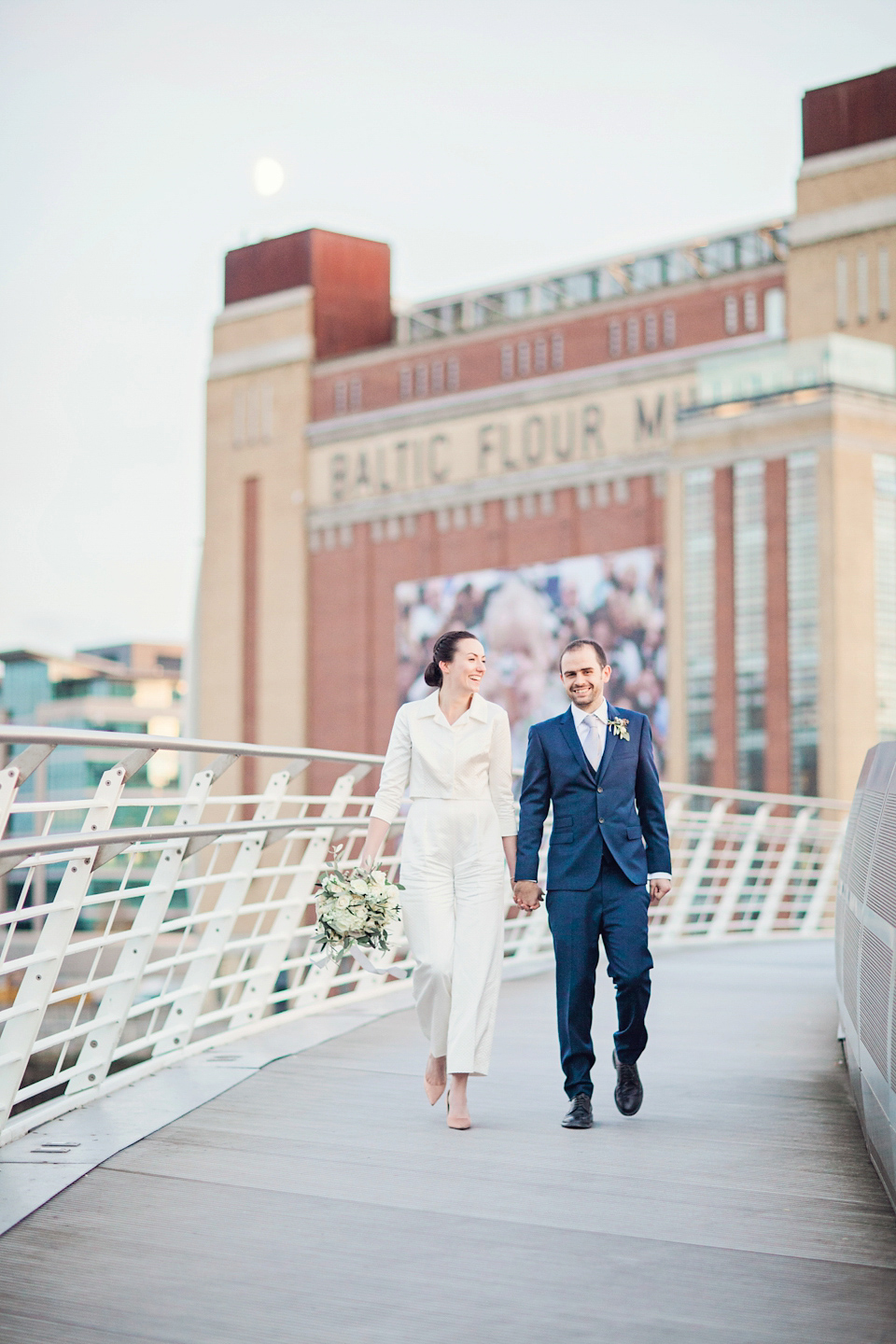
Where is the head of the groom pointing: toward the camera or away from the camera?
toward the camera

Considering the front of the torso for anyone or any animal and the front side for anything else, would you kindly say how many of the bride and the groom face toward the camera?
2

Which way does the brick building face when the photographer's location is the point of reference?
facing the viewer and to the left of the viewer

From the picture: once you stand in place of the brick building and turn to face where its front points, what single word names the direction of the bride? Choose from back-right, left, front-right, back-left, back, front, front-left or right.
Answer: front-left

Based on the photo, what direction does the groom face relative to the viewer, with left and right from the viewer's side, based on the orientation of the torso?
facing the viewer

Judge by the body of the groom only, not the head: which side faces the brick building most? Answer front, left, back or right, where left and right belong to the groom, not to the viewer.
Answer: back

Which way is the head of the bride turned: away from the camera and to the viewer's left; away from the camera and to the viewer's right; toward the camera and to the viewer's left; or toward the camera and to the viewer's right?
toward the camera and to the viewer's right

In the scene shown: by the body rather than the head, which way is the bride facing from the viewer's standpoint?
toward the camera

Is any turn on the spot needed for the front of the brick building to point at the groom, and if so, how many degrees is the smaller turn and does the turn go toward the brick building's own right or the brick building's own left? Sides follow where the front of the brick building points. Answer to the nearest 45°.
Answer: approximately 45° to the brick building's own left

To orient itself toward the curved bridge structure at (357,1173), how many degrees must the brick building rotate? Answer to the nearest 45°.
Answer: approximately 45° to its left
